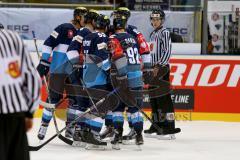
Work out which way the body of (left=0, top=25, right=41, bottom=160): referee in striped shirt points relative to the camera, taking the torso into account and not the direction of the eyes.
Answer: away from the camera

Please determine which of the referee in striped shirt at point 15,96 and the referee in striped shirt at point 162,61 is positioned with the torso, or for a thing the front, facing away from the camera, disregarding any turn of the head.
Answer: the referee in striped shirt at point 15,96

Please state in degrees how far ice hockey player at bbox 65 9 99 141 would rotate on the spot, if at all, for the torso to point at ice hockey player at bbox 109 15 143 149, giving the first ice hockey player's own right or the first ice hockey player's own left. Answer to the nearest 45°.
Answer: approximately 45° to the first ice hockey player's own right

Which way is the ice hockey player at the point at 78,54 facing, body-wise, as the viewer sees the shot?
to the viewer's right

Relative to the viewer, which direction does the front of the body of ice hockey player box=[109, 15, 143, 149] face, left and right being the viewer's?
facing away from the viewer and to the left of the viewer

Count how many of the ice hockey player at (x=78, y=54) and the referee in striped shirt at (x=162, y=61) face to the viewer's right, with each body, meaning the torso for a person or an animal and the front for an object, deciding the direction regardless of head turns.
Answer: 1

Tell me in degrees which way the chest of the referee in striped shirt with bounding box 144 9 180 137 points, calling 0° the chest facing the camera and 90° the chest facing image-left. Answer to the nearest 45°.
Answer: approximately 45°

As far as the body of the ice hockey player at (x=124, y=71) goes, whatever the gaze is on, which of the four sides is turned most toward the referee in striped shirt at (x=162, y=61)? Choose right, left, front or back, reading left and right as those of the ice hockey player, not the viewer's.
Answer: right

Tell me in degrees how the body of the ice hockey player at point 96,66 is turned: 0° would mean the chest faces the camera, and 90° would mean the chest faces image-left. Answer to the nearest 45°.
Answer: approximately 225°
